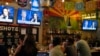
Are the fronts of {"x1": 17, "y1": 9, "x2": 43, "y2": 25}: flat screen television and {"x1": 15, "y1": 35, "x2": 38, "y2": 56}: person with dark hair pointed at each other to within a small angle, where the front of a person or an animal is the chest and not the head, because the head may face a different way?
yes

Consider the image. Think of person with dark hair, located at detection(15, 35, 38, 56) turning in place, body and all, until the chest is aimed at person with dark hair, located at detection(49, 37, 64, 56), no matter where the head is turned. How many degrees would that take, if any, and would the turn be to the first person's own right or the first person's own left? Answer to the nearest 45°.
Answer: approximately 90° to the first person's own right

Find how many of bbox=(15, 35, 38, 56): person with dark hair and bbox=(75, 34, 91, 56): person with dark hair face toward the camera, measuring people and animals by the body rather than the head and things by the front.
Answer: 0

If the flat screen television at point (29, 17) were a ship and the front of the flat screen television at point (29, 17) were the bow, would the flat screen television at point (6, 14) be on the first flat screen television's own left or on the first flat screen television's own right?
on the first flat screen television's own right

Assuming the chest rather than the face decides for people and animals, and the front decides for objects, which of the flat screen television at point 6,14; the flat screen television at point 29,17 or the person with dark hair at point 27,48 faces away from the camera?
the person with dark hair

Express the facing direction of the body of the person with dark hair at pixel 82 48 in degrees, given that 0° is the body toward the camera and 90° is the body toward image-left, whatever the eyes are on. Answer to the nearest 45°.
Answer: approximately 135°

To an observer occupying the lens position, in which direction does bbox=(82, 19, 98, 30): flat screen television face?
facing the viewer

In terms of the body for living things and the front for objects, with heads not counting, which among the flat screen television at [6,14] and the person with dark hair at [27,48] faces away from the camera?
the person with dark hair

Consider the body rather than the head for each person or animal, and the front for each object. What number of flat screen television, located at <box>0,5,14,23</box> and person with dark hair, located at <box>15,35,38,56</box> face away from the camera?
1

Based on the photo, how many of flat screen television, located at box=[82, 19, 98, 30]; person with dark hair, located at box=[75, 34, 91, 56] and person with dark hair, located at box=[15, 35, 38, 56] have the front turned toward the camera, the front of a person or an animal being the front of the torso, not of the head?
1

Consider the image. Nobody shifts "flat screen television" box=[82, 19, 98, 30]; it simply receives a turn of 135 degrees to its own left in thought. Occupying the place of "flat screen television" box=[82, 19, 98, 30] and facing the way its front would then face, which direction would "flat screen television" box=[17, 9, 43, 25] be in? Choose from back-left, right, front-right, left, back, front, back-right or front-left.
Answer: back

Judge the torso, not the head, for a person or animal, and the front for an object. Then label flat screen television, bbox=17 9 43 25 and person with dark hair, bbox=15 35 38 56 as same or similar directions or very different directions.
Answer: very different directions

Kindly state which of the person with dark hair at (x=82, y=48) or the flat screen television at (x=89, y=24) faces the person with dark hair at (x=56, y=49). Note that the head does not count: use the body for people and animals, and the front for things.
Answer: the flat screen television

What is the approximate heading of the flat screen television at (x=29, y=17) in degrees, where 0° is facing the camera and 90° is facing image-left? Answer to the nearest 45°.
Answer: approximately 0°

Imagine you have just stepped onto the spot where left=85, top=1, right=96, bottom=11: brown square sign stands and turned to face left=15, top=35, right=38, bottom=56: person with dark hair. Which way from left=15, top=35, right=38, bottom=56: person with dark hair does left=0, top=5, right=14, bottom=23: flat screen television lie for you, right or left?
right

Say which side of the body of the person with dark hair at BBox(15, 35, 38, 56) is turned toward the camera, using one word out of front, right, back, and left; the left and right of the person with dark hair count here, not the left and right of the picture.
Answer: back

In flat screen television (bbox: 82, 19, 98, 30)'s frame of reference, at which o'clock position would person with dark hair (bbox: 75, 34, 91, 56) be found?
The person with dark hair is roughly at 12 o'clock from the flat screen television.

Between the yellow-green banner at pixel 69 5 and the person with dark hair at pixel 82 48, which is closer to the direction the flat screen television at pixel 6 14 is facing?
the person with dark hair
